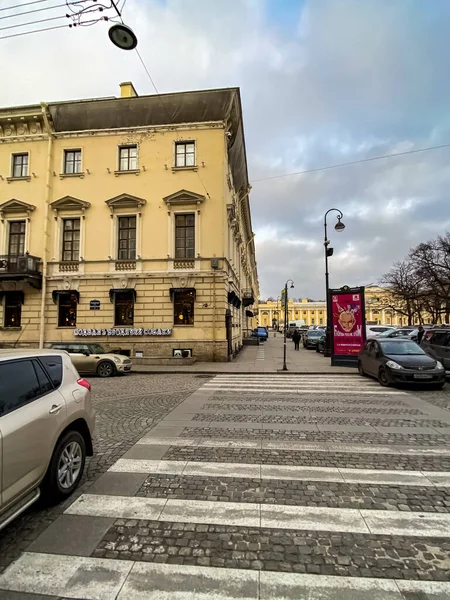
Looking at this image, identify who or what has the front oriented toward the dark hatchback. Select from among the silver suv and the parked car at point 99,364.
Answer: the parked car

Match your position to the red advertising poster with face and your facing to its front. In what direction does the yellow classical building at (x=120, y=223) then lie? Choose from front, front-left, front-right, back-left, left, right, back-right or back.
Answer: right

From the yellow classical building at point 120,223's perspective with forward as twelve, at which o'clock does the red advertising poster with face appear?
The red advertising poster with face is roughly at 10 o'clock from the yellow classical building.

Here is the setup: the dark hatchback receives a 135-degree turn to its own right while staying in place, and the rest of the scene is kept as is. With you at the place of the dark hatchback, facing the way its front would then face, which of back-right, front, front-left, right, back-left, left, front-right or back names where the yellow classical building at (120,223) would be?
front

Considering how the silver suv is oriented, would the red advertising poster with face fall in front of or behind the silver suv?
behind

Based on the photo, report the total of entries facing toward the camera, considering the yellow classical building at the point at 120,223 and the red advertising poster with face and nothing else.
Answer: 2

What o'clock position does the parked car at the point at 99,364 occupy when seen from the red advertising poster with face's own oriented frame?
The parked car is roughly at 2 o'clock from the red advertising poster with face.

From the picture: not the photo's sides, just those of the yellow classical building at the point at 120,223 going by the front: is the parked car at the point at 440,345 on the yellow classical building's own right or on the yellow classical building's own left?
on the yellow classical building's own left

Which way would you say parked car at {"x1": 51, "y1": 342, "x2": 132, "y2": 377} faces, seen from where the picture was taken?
facing the viewer and to the right of the viewer

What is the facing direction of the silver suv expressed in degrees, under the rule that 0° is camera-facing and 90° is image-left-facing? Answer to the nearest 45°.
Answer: approximately 45°

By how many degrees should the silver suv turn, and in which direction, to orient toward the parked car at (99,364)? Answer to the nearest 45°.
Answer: approximately 135° to its right

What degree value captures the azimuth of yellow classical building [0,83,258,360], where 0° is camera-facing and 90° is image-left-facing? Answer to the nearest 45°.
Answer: approximately 0°
